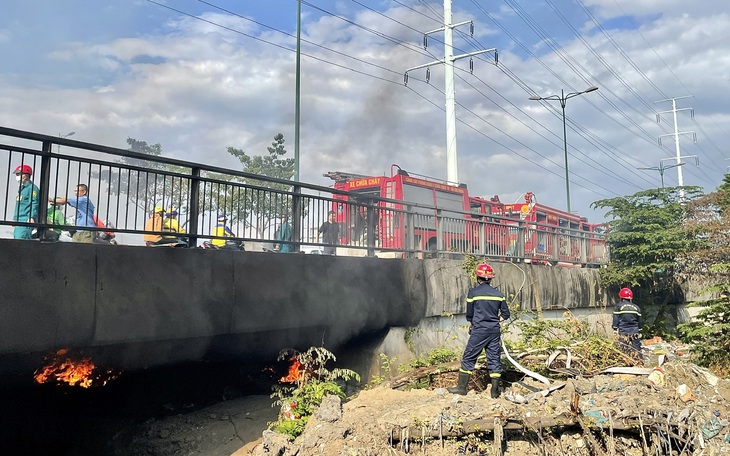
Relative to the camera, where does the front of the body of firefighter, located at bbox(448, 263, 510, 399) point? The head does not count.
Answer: away from the camera

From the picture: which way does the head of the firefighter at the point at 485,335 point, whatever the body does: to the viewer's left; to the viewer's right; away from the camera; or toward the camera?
away from the camera

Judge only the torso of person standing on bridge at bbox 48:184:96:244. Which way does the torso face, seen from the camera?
to the viewer's left

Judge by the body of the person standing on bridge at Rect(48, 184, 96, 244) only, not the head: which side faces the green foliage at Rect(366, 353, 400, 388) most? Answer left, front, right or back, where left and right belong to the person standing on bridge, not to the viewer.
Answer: back

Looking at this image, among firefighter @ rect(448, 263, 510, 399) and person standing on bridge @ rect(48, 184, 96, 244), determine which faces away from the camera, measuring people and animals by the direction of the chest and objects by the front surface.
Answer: the firefighter
